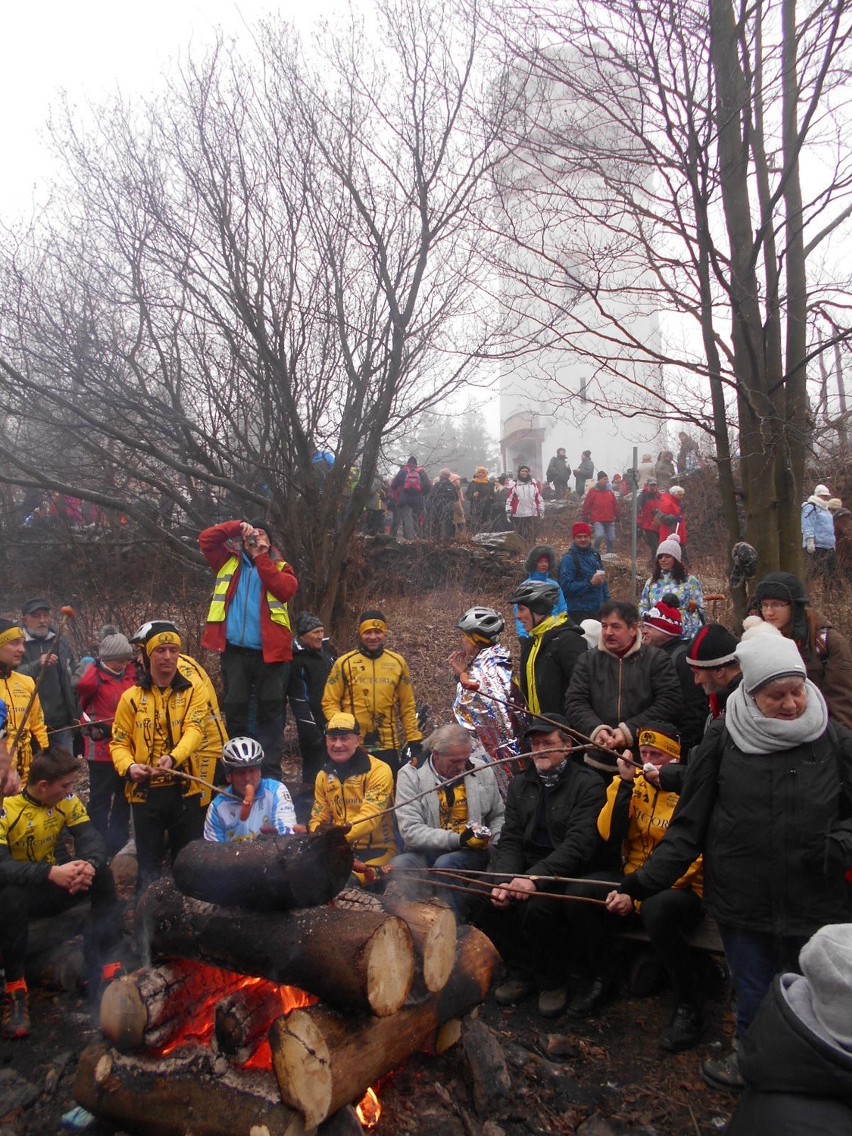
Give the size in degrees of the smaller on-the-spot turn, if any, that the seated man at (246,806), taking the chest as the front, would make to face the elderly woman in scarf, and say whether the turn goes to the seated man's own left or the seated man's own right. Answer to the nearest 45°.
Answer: approximately 45° to the seated man's own left

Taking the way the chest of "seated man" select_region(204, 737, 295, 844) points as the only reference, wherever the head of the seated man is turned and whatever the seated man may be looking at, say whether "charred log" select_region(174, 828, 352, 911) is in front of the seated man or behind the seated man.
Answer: in front

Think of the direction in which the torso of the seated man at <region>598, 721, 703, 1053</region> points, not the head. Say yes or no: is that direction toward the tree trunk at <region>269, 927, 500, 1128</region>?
yes

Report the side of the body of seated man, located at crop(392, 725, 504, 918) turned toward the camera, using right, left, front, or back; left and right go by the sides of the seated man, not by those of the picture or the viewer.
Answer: front

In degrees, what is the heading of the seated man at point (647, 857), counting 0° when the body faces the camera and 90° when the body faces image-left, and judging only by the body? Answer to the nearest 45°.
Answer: approximately 45°

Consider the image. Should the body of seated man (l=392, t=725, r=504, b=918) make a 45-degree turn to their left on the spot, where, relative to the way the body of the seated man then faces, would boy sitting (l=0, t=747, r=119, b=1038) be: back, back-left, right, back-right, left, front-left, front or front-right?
back-right

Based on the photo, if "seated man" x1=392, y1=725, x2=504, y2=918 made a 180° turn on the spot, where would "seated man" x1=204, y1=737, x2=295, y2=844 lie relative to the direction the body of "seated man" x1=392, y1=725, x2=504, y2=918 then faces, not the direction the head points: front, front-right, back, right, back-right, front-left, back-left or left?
left

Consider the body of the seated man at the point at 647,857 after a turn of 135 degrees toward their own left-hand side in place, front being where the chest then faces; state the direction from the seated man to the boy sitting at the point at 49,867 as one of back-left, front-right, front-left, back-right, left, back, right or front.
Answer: back

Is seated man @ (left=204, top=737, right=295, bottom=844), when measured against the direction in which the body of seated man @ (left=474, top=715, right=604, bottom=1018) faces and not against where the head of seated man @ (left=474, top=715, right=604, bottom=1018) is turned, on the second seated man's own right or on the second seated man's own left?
on the second seated man's own right

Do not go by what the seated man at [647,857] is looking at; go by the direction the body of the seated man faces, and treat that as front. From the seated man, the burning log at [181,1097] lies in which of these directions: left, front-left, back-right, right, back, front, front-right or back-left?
front

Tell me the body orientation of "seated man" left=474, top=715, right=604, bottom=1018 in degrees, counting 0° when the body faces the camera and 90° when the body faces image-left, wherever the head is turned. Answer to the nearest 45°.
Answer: approximately 45°

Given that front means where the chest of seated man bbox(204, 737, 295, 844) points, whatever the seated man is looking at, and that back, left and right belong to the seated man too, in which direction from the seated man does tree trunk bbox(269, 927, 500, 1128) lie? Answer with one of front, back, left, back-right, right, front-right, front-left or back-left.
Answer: front

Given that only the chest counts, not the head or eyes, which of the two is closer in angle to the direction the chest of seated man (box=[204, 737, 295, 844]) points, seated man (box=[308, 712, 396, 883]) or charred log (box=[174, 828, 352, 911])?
the charred log

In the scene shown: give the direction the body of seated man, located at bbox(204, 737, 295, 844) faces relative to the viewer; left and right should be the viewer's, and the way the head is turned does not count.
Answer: facing the viewer

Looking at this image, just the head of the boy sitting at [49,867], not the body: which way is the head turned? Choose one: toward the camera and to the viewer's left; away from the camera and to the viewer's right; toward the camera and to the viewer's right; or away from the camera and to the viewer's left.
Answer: toward the camera and to the viewer's right

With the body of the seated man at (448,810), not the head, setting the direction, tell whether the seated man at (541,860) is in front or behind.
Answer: in front

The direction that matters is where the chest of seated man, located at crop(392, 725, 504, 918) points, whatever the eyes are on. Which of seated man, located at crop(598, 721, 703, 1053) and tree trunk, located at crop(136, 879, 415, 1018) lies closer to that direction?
the tree trunk
